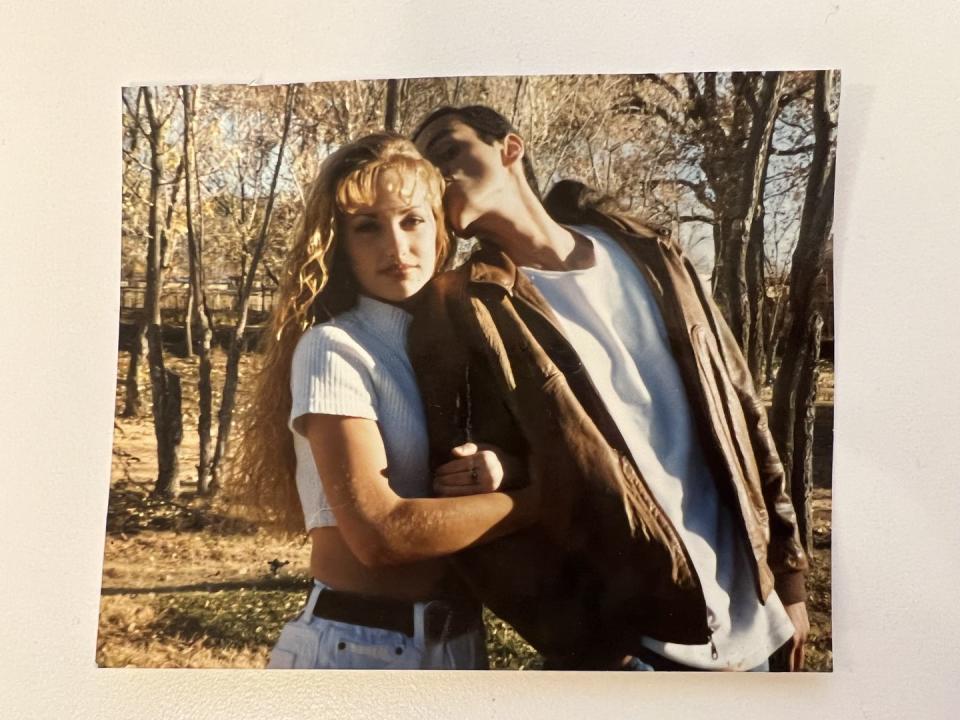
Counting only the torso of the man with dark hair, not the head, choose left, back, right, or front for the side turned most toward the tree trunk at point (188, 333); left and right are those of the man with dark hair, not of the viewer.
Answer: back

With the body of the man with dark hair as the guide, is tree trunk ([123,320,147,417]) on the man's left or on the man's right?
on the man's right

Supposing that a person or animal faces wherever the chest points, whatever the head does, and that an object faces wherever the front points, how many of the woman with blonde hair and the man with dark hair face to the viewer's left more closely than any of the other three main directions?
0

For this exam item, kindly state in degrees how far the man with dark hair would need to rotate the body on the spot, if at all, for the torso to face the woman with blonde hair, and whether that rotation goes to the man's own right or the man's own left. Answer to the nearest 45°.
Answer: approximately 90° to the man's own right

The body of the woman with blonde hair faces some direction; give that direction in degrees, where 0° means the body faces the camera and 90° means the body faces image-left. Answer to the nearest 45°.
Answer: approximately 315°

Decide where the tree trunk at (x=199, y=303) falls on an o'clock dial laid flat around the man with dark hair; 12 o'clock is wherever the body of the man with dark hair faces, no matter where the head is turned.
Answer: The tree trunk is roughly at 5 o'clock from the man with dark hair.

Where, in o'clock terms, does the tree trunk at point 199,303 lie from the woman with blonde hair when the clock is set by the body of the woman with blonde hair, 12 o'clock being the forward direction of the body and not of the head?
The tree trunk is roughly at 5 o'clock from the woman with blonde hair.

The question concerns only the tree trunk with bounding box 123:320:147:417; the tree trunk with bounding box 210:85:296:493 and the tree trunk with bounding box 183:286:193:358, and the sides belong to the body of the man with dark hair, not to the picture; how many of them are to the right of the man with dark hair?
3
